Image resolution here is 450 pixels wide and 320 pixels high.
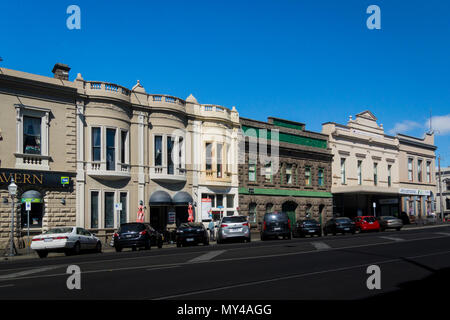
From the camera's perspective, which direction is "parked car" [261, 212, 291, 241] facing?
away from the camera

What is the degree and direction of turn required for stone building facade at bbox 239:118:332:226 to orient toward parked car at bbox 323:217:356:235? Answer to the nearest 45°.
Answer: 0° — it already faces it

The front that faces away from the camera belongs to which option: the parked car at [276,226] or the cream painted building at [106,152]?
the parked car

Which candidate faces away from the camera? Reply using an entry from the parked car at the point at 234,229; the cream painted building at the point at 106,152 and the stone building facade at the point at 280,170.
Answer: the parked car

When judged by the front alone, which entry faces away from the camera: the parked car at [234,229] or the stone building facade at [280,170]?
the parked car

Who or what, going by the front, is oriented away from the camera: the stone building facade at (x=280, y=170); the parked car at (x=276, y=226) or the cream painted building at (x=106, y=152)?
the parked car

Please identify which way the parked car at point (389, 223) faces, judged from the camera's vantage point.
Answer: facing away from the viewer and to the left of the viewer
